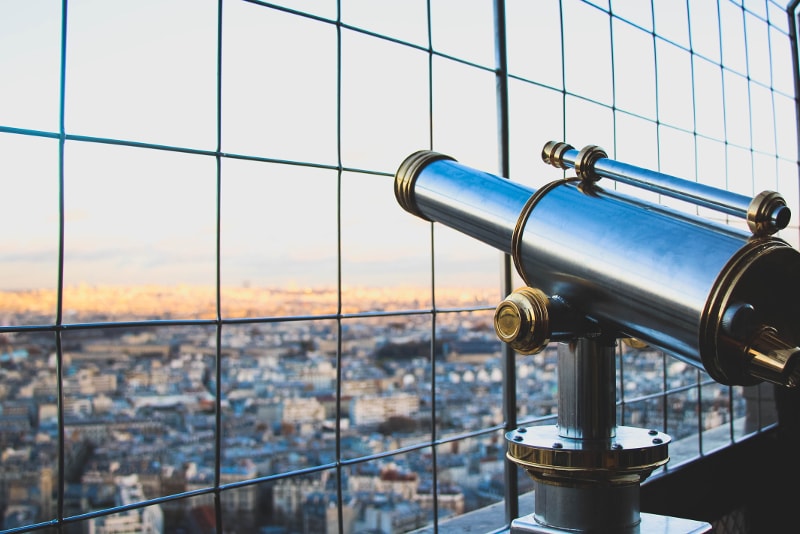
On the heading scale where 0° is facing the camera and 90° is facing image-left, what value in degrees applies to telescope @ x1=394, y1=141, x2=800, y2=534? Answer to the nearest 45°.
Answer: approximately 135°

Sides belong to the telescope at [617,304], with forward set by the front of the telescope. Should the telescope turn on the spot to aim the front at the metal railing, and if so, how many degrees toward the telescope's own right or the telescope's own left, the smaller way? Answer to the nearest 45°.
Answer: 0° — it already faces it
